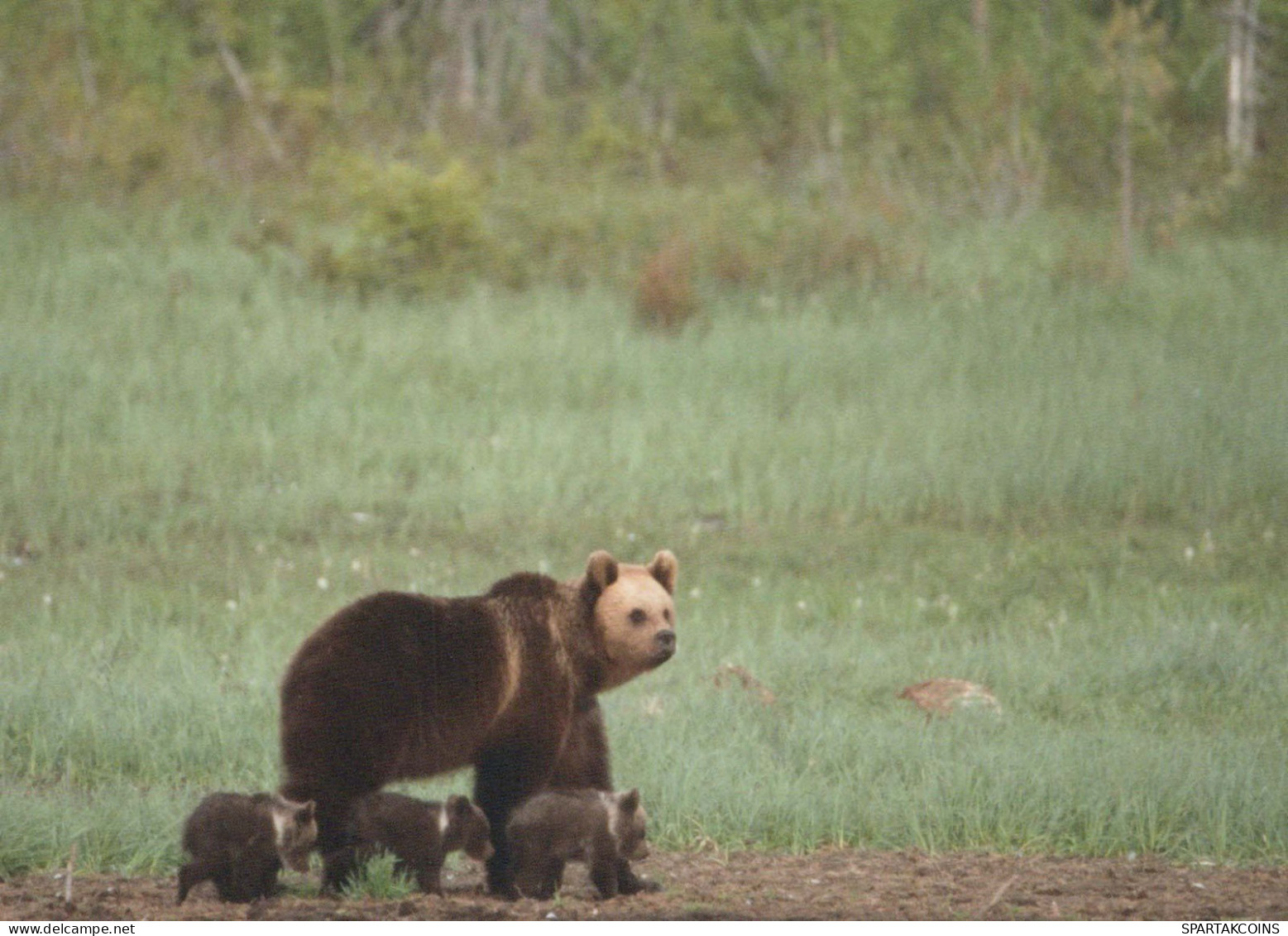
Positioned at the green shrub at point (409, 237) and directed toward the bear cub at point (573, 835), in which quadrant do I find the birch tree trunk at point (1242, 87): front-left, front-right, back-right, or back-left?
back-left

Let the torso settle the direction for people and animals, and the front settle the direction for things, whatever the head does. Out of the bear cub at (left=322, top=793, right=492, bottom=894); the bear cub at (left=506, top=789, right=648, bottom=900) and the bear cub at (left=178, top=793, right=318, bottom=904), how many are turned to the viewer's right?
3

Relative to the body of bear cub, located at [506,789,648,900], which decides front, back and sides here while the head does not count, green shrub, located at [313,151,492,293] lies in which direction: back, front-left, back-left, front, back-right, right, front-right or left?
left

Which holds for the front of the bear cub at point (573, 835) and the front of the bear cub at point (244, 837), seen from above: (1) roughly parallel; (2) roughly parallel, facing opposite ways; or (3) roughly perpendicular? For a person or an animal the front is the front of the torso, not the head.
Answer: roughly parallel

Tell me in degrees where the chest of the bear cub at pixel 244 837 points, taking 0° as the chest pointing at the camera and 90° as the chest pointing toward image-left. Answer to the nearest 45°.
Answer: approximately 270°

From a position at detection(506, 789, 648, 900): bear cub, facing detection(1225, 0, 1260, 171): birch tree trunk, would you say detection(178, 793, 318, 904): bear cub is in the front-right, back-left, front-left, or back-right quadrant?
back-left

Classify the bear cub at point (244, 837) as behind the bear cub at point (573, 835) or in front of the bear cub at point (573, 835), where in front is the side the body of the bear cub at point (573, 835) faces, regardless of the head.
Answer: behind

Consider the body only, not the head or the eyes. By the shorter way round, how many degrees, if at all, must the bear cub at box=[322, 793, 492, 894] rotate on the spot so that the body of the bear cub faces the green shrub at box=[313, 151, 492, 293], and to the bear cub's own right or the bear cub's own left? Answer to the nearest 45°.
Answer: approximately 90° to the bear cub's own left

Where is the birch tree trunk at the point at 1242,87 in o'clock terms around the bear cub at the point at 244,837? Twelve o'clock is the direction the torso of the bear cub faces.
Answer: The birch tree trunk is roughly at 10 o'clock from the bear cub.

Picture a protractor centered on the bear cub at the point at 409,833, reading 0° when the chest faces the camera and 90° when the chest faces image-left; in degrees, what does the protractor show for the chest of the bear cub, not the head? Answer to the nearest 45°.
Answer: approximately 270°

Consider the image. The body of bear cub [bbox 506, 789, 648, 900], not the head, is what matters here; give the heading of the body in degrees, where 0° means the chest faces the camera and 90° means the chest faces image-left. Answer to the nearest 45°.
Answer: approximately 270°

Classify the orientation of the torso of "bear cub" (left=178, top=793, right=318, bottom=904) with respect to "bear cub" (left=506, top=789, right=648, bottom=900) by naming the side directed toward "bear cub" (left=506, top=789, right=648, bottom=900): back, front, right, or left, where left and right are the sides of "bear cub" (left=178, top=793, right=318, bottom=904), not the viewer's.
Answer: front
